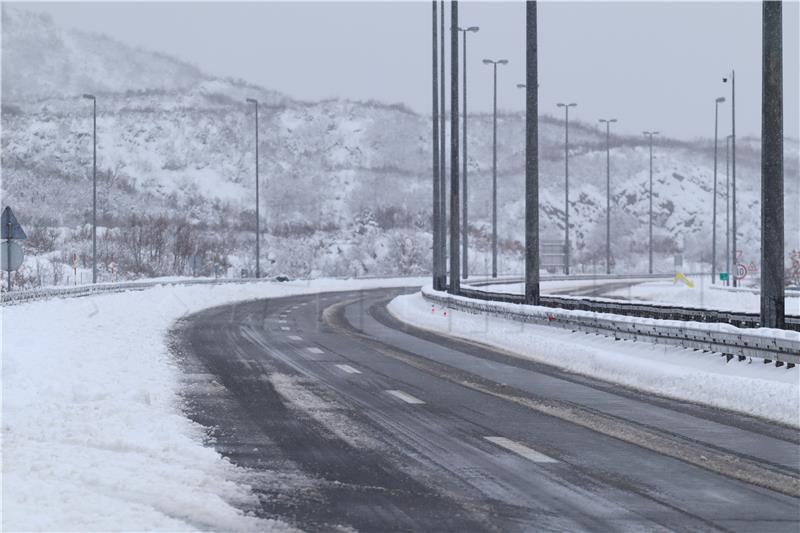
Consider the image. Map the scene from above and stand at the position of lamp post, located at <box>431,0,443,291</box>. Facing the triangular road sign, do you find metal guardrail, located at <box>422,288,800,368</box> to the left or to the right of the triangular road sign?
left

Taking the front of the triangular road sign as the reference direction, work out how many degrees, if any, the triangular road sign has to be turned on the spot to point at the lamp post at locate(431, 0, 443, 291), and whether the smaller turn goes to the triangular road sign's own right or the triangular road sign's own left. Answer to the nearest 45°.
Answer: approximately 45° to the triangular road sign's own right

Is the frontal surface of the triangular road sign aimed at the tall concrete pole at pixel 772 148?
no

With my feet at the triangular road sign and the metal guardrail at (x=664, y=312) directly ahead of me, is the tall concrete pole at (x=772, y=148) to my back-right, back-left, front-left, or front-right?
front-right

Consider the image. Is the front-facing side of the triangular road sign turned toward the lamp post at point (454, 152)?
no

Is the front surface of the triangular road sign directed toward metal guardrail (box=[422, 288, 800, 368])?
no

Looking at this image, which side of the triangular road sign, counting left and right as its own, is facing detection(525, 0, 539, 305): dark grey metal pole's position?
right

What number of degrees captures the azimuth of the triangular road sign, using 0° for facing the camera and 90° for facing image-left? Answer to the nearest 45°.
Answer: approximately 180°
